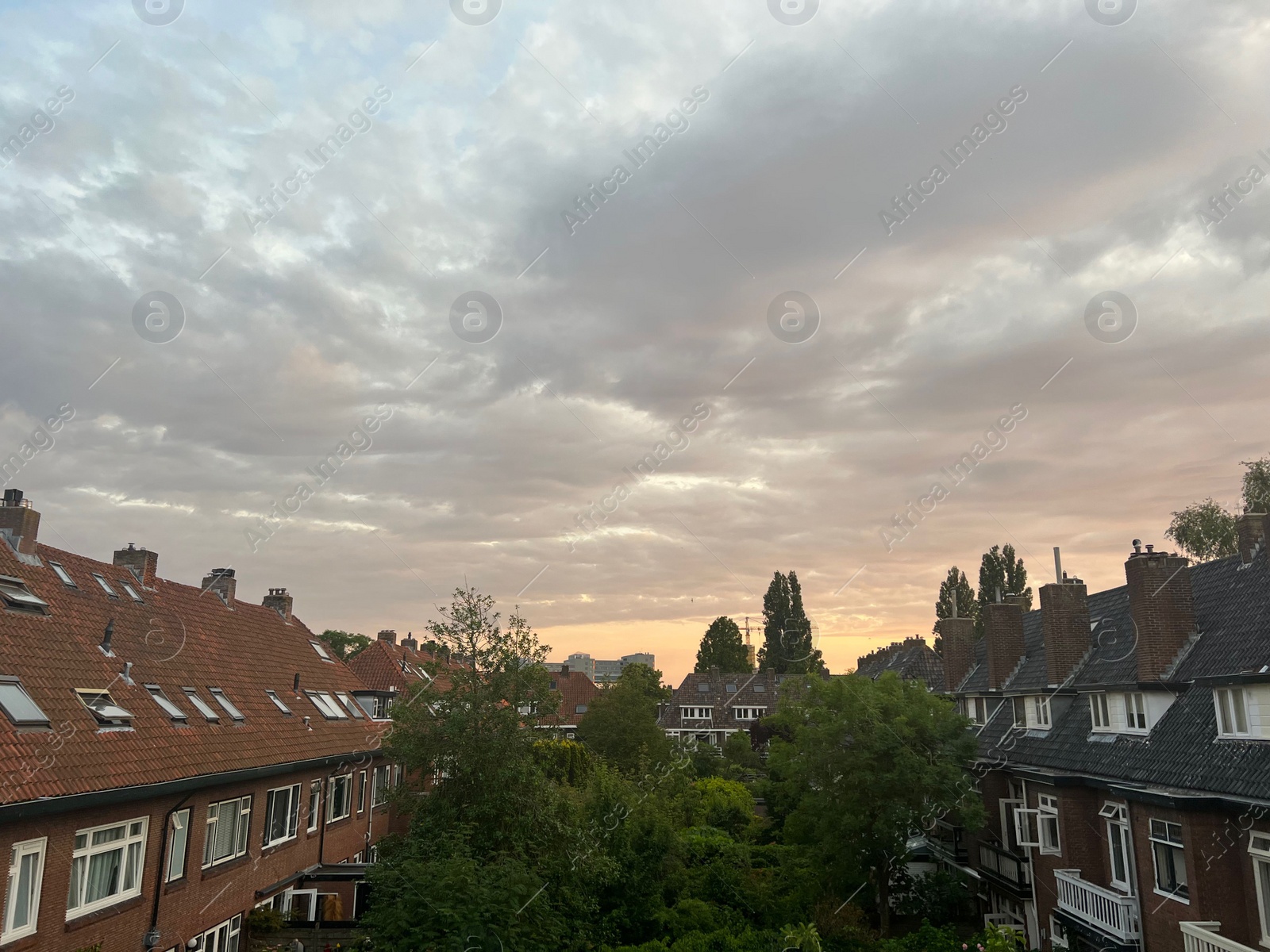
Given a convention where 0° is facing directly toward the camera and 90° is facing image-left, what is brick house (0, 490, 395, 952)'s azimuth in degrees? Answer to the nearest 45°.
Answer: approximately 315°

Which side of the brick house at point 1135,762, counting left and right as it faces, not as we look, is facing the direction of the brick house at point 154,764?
front

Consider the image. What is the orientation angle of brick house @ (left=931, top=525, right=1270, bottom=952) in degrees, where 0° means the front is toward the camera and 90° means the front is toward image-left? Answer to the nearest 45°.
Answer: approximately 45°

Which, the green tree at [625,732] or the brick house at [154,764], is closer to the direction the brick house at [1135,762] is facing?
the brick house

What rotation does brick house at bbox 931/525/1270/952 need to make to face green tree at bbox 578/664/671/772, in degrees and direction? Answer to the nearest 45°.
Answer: approximately 90° to its right

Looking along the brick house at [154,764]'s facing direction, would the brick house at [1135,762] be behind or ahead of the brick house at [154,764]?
ahead

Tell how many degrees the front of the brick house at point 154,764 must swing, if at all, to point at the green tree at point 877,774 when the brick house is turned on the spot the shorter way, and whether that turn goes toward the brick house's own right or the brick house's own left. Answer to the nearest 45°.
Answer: approximately 45° to the brick house's own left

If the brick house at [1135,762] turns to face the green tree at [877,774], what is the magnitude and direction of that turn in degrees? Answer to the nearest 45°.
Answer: approximately 45° to its right

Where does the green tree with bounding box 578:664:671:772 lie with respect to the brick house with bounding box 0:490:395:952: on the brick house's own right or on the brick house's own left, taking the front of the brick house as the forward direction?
on the brick house's own left

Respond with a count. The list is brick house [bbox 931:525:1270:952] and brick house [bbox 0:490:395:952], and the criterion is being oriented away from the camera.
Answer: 0
